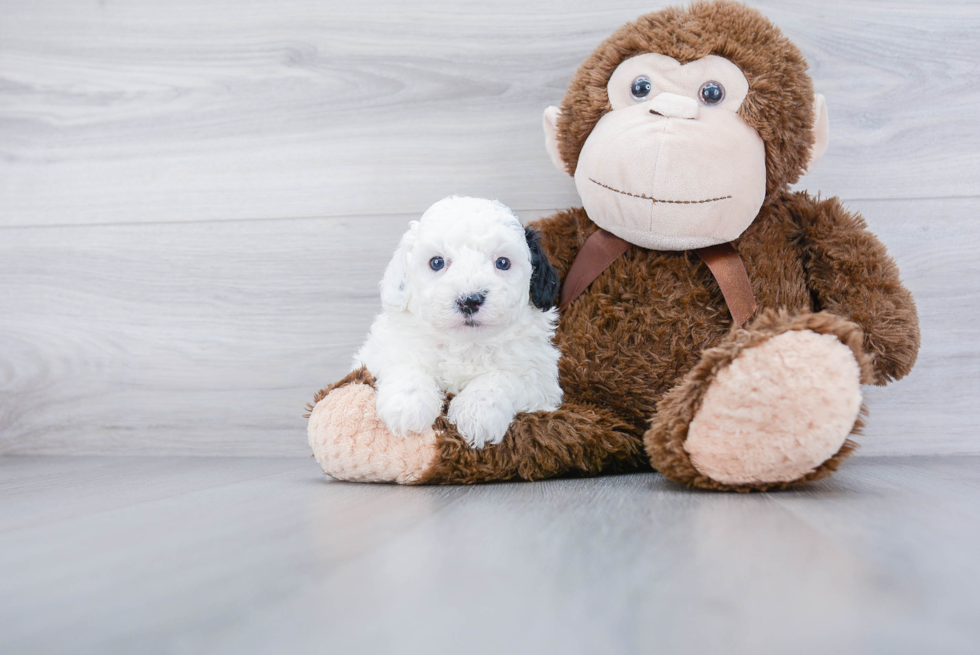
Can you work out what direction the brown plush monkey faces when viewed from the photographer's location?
facing the viewer
